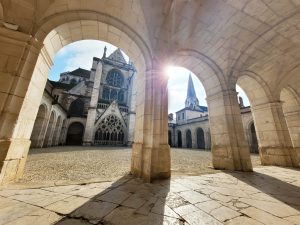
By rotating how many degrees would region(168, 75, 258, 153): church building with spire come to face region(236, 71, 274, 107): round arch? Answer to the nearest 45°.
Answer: approximately 45° to its left

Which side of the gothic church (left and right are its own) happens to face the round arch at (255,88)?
front

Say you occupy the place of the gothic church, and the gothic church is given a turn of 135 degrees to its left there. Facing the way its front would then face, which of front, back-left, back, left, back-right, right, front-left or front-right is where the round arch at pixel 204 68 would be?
back-right

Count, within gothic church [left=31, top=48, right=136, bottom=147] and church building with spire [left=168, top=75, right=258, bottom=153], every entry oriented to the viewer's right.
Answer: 0

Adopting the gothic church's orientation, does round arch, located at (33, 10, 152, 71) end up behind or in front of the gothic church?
in front

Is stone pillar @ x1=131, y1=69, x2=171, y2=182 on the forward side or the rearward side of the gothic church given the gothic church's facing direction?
on the forward side

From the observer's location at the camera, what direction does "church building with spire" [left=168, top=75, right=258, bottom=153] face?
facing the viewer and to the left of the viewer

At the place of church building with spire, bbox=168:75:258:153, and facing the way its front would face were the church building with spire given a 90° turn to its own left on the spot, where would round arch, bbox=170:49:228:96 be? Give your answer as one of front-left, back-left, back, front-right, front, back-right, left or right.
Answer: front-right

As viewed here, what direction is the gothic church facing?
toward the camera

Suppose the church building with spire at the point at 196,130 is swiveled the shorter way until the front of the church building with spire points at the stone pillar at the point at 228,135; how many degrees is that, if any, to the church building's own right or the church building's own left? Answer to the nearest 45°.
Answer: approximately 45° to the church building's own left
